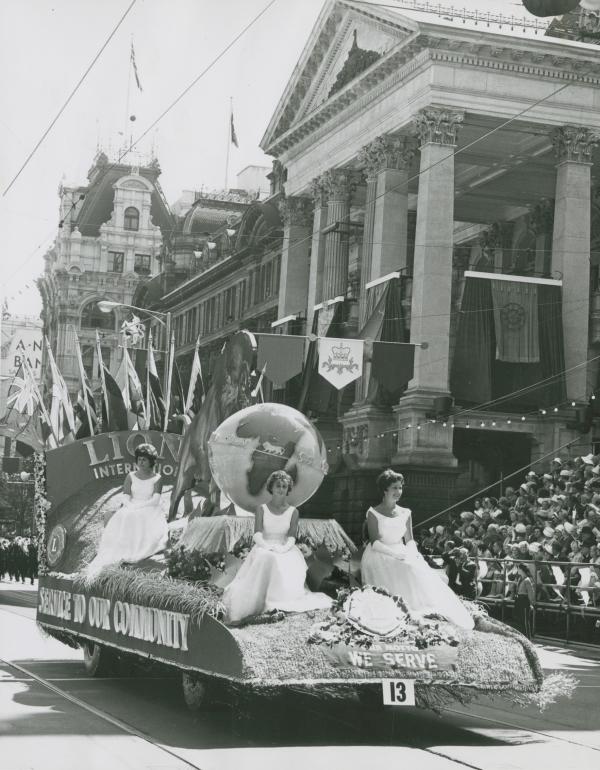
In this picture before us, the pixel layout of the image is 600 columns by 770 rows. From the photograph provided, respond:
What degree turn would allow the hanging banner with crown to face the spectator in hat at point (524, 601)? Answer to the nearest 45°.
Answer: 0° — it already faces them

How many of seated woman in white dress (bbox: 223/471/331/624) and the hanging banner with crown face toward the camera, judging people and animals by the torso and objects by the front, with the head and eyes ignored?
2

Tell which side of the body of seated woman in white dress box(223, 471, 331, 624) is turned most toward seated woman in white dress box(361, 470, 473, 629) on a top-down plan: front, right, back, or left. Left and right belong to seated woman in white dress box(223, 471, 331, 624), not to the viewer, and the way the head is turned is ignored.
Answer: left

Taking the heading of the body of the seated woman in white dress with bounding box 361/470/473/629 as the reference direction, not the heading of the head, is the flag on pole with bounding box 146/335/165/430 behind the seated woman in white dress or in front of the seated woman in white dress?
behind

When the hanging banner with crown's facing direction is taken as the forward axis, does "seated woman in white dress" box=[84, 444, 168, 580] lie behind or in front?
in front

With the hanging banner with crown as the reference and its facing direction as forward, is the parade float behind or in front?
in front

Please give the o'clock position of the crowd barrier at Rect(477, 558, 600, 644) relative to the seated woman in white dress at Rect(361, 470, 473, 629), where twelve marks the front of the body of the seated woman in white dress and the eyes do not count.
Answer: The crowd barrier is roughly at 8 o'clock from the seated woman in white dress.

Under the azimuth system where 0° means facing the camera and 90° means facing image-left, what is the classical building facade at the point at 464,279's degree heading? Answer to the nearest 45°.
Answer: approximately 45°
